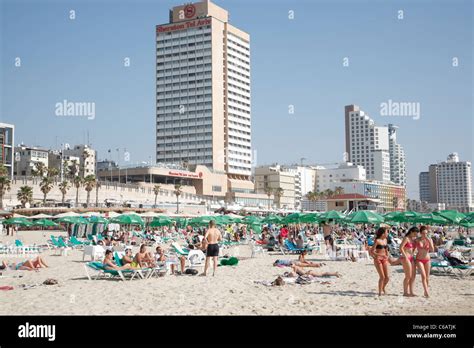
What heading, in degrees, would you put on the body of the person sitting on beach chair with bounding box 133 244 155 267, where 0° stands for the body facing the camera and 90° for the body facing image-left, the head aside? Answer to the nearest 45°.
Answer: approximately 315°

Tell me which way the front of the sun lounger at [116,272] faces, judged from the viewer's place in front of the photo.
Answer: facing to the right of the viewer

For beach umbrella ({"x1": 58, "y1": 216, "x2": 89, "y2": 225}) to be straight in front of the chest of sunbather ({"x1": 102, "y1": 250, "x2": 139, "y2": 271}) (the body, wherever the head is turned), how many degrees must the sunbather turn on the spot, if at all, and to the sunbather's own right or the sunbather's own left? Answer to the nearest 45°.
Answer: approximately 90° to the sunbather's own left

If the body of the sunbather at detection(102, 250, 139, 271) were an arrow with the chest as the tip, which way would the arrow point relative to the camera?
to the viewer's right

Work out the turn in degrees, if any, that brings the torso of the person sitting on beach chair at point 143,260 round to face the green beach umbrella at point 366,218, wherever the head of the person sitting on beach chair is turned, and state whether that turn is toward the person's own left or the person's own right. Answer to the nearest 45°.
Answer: approximately 90° to the person's own left

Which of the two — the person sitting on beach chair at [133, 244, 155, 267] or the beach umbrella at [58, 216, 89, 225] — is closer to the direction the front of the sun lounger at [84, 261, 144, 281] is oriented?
the person sitting on beach chair

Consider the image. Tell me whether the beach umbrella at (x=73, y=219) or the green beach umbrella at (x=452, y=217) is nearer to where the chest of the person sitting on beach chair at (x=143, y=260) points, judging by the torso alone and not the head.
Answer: the green beach umbrella

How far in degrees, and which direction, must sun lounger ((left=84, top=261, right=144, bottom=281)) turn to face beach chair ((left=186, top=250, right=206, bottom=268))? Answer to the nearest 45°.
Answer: approximately 45° to its left

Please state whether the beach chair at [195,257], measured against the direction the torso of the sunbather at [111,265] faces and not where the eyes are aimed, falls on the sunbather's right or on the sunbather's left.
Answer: on the sunbather's left

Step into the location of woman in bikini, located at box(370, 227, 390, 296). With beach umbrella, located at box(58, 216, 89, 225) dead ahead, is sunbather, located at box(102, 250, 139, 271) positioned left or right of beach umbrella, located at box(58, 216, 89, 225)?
left
